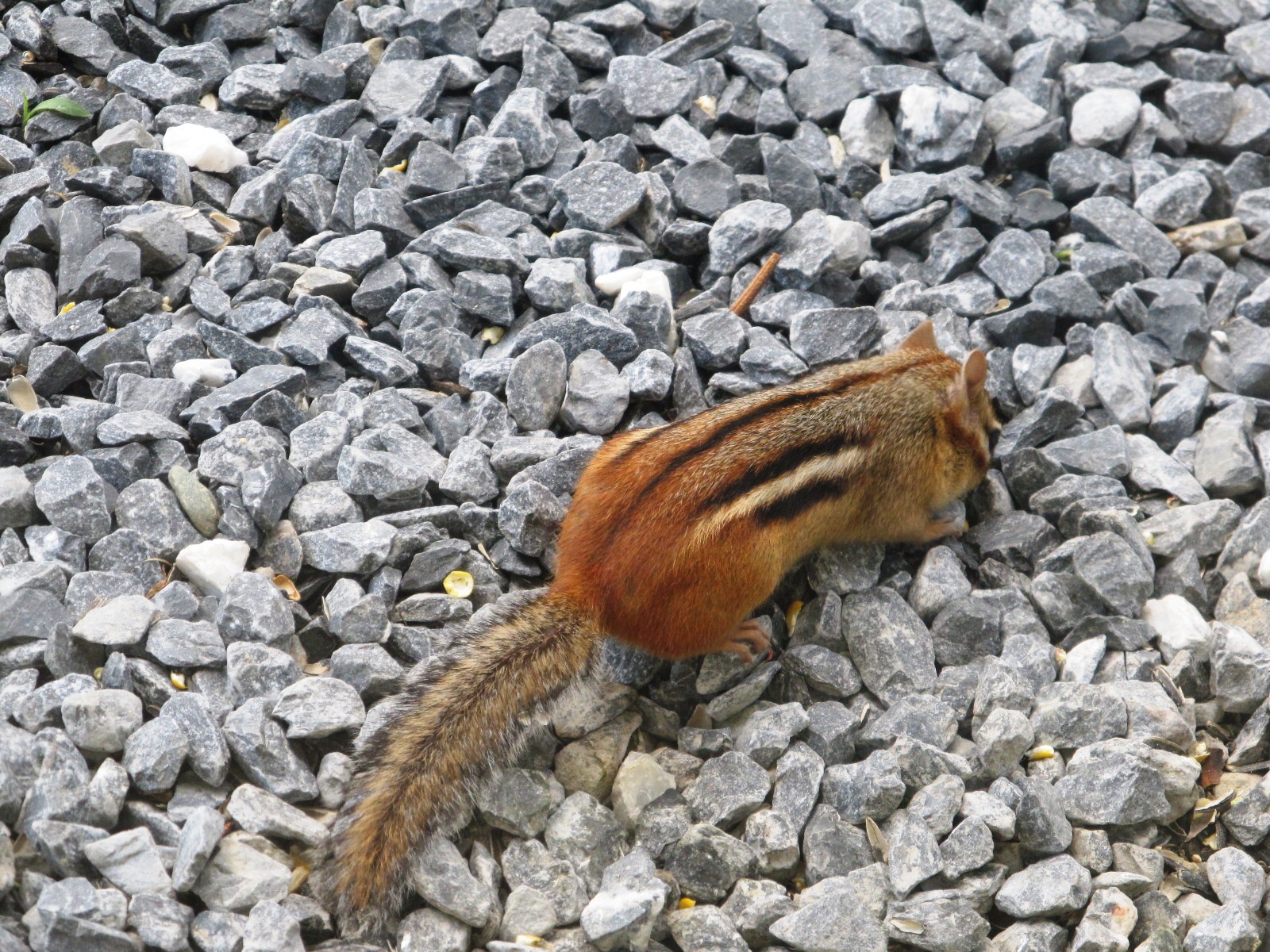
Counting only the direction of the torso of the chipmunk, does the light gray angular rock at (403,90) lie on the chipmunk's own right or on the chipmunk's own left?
on the chipmunk's own left

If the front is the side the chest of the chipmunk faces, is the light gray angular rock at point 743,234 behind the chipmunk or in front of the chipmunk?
in front

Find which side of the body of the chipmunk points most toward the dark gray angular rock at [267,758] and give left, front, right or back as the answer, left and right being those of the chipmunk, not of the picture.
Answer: back

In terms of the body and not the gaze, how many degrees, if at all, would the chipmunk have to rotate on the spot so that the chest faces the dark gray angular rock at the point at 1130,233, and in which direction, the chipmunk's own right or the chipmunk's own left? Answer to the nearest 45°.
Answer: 0° — it already faces it

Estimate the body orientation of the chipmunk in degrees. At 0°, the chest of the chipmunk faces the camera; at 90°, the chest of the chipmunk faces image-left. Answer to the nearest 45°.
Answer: approximately 225°

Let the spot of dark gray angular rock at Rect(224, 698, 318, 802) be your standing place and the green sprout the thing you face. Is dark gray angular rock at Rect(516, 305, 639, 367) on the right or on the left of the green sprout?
right

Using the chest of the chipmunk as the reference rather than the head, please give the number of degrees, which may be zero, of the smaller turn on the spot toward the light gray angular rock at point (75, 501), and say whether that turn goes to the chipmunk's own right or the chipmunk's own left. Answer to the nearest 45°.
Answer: approximately 135° to the chipmunk's own left

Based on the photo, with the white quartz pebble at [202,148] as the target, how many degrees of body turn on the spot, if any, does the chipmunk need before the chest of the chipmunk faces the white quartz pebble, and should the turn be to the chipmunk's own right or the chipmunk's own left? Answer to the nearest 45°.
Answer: approximately 90° to the chipmunk's own left
